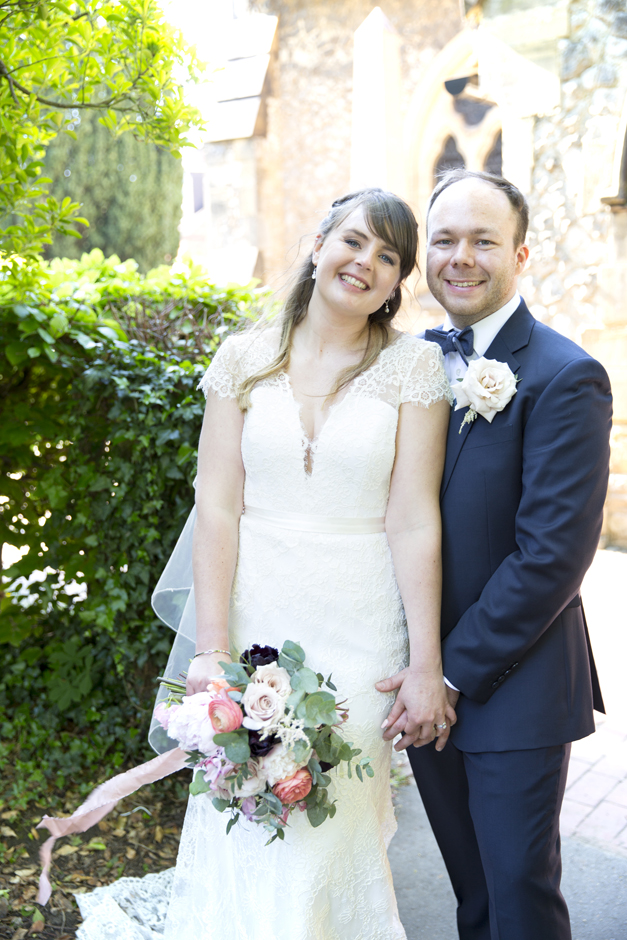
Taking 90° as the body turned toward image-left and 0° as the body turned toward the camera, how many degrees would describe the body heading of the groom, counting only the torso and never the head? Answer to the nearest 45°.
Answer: approximately 45°

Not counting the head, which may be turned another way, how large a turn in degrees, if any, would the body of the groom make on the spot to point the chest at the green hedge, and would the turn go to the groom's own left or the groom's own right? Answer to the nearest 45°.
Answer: approximately 90° to the groom's own right

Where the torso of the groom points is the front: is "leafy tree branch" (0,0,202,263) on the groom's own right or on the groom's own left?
on the groom's own right
